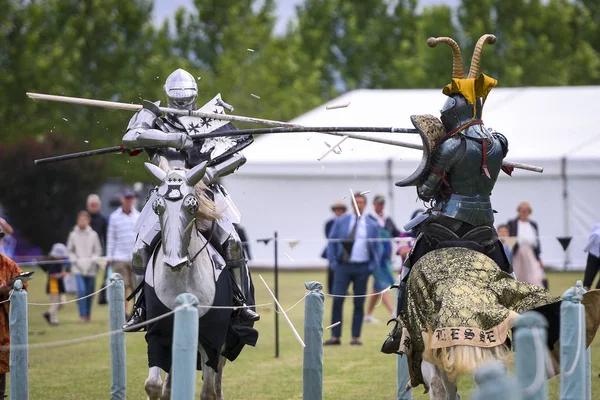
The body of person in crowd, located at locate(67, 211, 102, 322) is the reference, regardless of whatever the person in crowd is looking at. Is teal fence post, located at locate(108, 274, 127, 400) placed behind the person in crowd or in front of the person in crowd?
in front

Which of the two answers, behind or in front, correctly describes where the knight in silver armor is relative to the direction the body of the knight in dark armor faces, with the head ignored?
in front

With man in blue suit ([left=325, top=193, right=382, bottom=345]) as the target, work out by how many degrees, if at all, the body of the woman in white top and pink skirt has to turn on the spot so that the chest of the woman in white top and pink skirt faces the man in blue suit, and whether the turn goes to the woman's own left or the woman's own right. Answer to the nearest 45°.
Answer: approximately 45° to the woman's own right

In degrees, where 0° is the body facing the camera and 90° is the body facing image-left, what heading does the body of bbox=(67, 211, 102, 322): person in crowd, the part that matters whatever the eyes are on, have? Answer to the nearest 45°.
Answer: approximately 0°

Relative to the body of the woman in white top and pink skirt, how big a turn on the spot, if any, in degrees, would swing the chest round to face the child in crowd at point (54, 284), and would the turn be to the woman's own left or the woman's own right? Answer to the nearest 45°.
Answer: approximately 90° to the woman's own right

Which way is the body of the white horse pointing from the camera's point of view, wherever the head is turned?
toward the camera

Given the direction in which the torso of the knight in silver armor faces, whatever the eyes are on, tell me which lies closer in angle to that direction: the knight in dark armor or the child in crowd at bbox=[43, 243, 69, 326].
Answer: the knight in dark armor

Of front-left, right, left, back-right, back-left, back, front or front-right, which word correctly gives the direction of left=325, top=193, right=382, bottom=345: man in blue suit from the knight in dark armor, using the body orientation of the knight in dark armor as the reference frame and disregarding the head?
front-right

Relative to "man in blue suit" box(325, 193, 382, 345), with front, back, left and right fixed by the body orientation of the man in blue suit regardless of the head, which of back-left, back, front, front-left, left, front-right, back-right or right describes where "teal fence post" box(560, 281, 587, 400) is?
front
